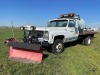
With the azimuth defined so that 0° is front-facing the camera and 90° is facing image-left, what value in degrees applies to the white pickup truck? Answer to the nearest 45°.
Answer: approximately 45°
